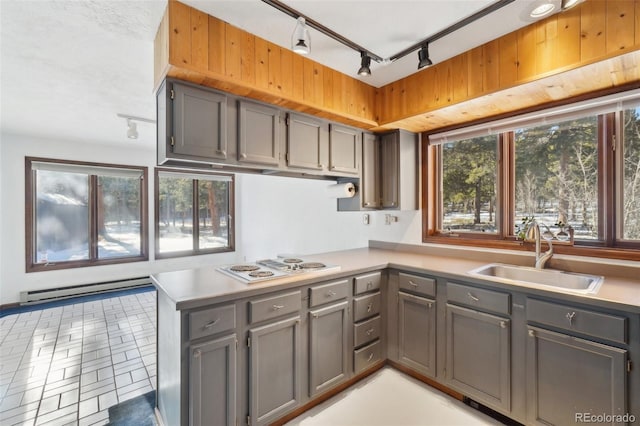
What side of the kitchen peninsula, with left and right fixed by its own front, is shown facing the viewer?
front

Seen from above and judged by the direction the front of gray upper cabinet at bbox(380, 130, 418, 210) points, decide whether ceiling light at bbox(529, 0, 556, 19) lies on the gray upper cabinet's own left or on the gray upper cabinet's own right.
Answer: on the gray upper cabinet's own left

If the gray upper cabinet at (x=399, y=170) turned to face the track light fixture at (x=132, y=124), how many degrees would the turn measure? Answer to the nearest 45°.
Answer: approximately 45° to its right

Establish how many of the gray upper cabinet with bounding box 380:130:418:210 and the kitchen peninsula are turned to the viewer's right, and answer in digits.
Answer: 0

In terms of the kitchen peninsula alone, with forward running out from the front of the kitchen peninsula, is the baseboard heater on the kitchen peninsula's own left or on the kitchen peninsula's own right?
on the kitchen peninsula's own right

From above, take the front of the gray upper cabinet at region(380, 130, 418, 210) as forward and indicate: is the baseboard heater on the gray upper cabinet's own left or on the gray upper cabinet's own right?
on the gray upper cabinet's own right

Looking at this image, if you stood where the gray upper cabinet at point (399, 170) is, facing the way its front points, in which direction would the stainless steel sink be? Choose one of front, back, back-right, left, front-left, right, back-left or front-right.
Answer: left

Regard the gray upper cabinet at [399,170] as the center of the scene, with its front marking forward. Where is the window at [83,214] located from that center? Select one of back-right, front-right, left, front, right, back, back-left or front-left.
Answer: front-right

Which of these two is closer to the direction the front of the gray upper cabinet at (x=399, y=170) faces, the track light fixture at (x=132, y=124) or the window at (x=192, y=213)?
the track light fixture

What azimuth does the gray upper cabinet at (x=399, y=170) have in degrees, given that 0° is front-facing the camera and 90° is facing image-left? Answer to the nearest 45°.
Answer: approximately 45°

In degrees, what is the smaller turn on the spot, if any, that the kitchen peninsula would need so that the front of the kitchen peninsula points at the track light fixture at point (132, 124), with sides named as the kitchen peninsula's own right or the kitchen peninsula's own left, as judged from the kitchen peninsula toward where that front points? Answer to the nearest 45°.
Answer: approximately 90° to the kitchen peninsula's own right
